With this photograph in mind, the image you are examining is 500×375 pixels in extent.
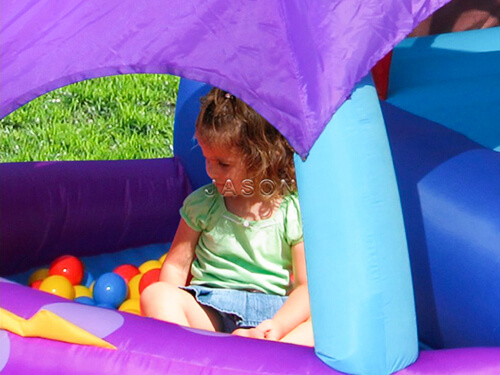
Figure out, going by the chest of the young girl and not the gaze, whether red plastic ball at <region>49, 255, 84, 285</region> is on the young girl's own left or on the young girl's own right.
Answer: on the young girl's own right

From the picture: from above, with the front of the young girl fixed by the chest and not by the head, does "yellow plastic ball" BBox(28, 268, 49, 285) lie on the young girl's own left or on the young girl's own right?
on the young girl's own right

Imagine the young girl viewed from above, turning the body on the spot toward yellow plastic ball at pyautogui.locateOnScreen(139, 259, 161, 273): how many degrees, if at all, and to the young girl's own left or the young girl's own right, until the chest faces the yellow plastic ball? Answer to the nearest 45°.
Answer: approximately 135° to the young girl's own right

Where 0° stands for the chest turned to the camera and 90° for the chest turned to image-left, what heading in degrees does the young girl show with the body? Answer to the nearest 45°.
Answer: approximately 0°

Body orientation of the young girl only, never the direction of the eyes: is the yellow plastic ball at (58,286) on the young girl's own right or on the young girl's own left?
on the young girl's own right
